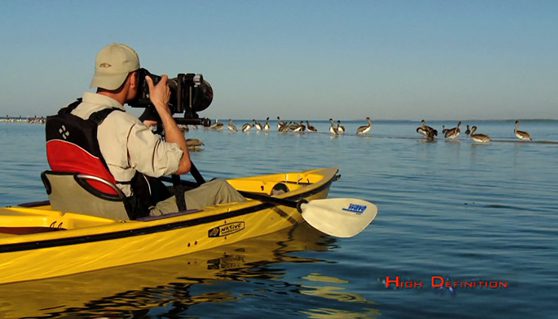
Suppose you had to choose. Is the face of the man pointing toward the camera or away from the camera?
away from the camera

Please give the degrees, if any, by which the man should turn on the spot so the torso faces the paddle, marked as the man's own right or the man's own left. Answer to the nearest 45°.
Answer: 0° — they already face it

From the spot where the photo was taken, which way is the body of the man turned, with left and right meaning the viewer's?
facing away from the viewer and to the right of the viewer

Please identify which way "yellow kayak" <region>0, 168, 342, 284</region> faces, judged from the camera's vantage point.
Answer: facing away from the viewer and to the right of the viewer
